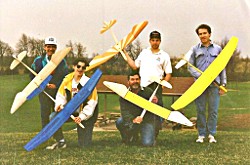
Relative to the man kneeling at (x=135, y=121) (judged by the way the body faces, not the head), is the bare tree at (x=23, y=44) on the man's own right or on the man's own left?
on the man's own right

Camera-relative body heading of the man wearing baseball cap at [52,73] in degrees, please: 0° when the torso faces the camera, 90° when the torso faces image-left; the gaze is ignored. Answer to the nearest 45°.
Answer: approximately 0°

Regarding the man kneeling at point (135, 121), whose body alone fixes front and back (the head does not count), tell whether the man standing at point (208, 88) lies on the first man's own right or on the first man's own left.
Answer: on the first man's own left

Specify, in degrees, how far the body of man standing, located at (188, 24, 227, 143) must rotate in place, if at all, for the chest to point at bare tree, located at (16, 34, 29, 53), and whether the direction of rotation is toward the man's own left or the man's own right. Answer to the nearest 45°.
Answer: approximately 90° to the man's own right

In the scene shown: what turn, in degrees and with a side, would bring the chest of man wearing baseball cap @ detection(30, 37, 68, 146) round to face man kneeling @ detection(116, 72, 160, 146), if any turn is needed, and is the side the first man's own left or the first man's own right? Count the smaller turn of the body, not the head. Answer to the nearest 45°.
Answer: approximately 90° to the first man's own left

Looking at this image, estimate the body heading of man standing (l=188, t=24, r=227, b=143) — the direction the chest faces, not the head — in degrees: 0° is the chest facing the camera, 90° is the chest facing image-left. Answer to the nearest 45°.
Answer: approximately 0°
